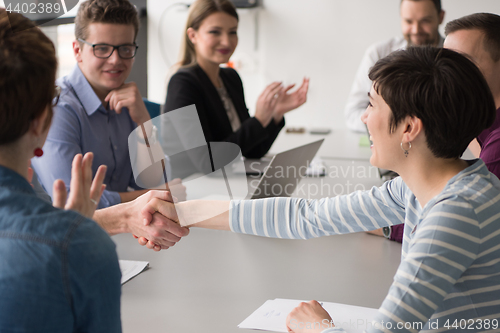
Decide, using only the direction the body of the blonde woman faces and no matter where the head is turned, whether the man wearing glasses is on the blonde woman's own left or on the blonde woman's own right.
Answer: on the blonde woman's own right

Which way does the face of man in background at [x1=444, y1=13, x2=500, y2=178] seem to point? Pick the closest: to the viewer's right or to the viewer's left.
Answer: to the viewer's left

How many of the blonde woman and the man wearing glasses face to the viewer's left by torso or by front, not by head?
0

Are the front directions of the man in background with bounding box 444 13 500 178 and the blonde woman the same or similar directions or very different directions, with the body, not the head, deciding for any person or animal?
very different directions

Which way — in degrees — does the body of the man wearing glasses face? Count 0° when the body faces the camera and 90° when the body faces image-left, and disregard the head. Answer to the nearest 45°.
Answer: approximately 315°

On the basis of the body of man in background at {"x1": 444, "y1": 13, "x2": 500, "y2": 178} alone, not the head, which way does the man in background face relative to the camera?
to the viewer's left

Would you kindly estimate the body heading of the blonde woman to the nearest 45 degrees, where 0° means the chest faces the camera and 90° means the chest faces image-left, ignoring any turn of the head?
approximately 315°

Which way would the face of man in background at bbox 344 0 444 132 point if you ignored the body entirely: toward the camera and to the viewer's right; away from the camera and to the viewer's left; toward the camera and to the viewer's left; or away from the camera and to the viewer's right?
toward the camera and to the viewer's left

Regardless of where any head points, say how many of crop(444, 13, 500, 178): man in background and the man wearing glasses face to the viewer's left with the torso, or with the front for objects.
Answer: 1

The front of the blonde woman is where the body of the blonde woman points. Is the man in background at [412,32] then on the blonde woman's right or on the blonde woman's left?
on the blonde woman's left

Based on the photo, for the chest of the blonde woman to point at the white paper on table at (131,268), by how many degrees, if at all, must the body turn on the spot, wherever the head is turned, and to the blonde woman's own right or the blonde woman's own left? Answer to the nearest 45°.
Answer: approximately 45° to the blonde woman's own right

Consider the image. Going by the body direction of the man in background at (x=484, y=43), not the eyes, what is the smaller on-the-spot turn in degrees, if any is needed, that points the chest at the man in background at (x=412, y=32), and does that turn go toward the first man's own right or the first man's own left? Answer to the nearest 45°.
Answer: approximately 90° to the first man's own right

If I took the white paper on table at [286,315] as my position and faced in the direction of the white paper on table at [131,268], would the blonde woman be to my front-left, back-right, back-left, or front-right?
front-right

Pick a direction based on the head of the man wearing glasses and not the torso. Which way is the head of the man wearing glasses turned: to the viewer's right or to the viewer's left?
to the viewer's right

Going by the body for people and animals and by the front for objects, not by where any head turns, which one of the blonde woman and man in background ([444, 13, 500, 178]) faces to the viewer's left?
the man in background
